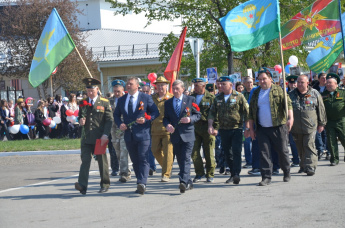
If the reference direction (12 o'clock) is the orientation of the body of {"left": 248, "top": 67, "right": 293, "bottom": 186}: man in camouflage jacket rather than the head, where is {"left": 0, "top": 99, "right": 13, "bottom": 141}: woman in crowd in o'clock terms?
The woman in crowd is roughly at 3 o'clock from the man in camouflage jacket.

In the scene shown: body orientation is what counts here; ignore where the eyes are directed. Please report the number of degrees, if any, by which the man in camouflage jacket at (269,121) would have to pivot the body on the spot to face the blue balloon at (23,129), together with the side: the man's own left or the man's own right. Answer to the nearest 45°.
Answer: approximately 90° to the man's own right

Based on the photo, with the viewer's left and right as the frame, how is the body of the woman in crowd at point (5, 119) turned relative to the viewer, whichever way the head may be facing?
facing the viewer and to the right of the viewer

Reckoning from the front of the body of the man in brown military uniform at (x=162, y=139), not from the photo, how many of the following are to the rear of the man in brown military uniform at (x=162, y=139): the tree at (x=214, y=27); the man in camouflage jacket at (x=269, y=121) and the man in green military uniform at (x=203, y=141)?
1

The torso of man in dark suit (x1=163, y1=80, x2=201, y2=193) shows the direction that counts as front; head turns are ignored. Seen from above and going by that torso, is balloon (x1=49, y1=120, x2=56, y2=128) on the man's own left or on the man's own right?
on the man's own right

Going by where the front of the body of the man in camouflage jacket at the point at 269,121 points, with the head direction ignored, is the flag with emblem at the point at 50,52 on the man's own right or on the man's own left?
on the man's own right

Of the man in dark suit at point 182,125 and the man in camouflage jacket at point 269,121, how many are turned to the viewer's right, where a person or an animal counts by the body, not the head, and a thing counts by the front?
0
